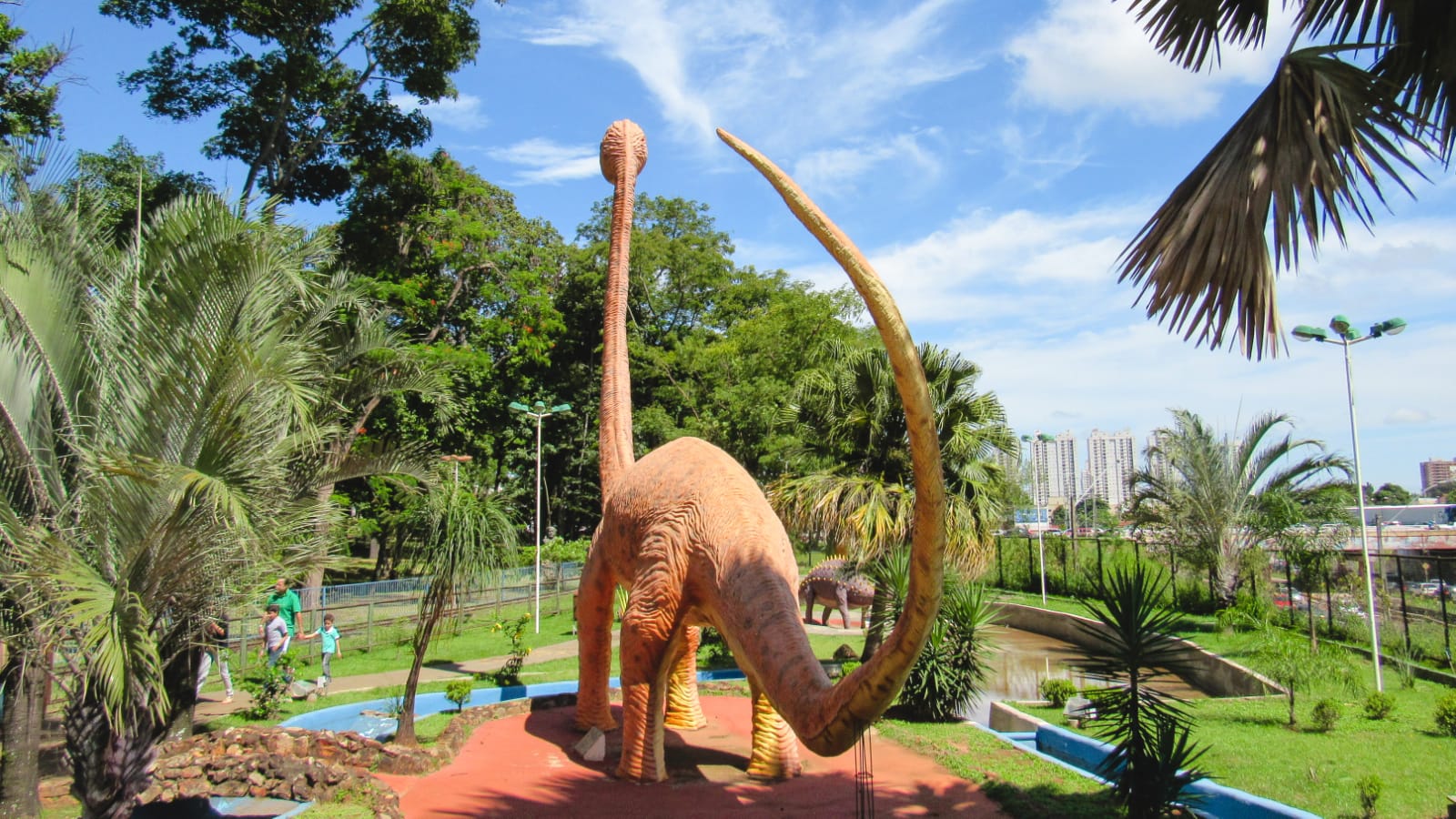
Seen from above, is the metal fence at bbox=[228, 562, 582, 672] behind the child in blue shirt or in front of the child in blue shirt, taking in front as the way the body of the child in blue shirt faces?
behind

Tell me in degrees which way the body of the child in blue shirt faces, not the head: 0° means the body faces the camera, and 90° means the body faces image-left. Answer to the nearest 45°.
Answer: approximately 45°

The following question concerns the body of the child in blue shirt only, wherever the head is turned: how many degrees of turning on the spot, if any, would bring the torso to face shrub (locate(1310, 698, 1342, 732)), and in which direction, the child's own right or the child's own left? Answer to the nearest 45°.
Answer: approximately 90° to the child's own left

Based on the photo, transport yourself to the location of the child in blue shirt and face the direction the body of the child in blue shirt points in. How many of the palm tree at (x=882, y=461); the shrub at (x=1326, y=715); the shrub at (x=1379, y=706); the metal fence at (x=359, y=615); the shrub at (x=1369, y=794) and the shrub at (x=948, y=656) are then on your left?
5

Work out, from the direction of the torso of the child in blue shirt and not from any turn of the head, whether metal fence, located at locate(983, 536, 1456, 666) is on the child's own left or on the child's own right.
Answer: on the child's own left

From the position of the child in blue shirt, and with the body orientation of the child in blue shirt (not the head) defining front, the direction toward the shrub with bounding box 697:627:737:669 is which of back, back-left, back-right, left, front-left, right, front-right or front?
back-left

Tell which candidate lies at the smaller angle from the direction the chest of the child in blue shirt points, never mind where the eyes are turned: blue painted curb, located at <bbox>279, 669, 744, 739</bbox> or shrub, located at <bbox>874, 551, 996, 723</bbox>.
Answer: the blue painted curb

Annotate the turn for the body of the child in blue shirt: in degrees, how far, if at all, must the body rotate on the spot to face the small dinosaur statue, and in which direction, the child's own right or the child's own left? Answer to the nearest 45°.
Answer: approximately 135° to the child's own left

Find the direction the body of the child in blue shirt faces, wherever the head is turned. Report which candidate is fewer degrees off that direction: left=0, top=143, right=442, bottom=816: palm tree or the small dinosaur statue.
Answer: the palm tree

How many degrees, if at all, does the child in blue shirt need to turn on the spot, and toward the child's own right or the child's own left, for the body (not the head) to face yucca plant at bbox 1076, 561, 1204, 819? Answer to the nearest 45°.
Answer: approximately 90° to the child's own left

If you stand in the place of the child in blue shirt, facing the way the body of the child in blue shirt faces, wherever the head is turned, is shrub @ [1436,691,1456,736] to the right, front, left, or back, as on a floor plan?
left

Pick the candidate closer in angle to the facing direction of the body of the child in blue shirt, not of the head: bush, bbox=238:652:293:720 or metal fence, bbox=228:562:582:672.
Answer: the bush

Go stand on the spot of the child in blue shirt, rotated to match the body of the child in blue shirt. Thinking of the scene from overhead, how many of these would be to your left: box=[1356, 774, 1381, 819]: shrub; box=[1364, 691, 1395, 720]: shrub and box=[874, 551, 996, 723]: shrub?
3
